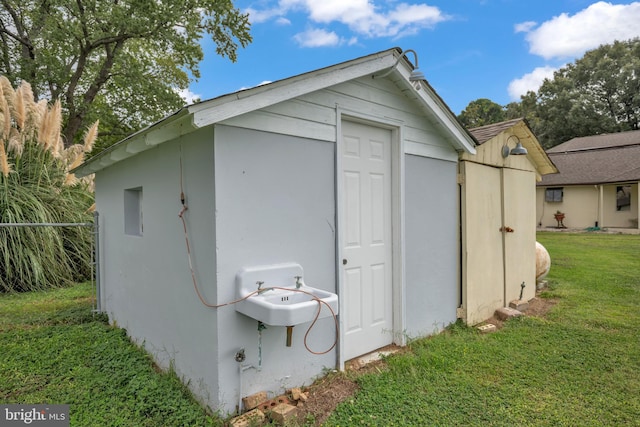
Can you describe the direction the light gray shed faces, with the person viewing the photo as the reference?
facing the viewer and to the right of the viewer

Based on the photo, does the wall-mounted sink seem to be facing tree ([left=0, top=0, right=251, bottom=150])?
no

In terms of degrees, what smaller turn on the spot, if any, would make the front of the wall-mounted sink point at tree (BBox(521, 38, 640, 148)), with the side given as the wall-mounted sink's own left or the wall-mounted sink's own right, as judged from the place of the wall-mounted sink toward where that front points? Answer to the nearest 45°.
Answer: approximately 90° to the wall-mounted sink's own left

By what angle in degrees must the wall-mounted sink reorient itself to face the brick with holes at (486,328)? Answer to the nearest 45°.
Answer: approximately 90° to its left

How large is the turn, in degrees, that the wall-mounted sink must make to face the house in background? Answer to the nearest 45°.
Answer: approximately 90° to its left

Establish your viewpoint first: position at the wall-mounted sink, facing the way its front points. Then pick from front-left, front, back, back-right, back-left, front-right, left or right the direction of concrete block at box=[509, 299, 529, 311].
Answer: left

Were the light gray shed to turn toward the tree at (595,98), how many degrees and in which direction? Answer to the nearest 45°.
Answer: approximately 90° to its left

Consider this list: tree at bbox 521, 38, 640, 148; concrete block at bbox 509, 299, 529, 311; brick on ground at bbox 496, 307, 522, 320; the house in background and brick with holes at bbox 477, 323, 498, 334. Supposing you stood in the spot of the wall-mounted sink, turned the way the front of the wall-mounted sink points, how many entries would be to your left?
5

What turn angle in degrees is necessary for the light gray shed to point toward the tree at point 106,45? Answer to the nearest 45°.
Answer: approximately 180°

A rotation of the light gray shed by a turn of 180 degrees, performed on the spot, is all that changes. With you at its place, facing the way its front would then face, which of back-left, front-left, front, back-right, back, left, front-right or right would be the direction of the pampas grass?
front

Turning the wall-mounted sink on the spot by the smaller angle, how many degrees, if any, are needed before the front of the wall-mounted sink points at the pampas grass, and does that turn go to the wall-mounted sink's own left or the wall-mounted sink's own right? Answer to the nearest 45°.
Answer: approximately 180°

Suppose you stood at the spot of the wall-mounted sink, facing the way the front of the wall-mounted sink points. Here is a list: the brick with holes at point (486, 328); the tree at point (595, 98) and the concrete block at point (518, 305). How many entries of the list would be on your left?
3

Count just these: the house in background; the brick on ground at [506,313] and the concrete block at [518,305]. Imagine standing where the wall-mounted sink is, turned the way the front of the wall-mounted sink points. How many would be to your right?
0

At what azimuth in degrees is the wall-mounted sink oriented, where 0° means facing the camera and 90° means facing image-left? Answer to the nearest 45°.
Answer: approximately 315°
